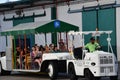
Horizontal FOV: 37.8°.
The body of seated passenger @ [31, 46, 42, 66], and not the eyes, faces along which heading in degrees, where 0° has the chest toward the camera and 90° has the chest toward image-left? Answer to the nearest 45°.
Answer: approximately 315°
